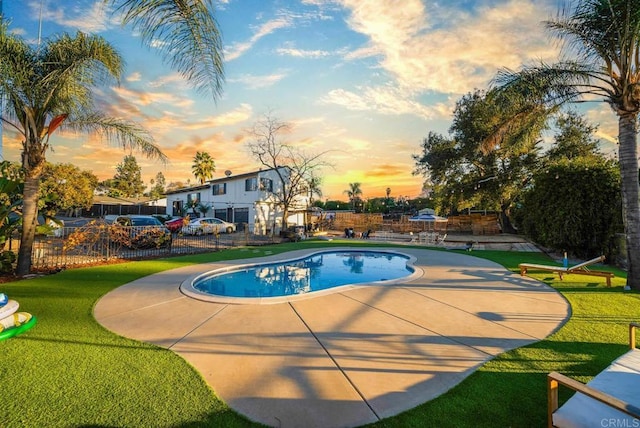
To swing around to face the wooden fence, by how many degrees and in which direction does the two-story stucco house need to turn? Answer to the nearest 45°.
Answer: approximately 135° to its left

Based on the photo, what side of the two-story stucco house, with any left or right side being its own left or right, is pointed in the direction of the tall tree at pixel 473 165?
left

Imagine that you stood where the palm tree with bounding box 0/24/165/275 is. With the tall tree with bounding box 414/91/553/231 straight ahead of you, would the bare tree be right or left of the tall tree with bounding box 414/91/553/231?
left

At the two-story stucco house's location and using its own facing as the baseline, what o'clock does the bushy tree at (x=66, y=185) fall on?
The bushy tree is roughly at 2 o'clock from the two-story stucco house.

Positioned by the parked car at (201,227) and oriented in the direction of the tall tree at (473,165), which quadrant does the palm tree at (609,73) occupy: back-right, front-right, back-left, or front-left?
front-right

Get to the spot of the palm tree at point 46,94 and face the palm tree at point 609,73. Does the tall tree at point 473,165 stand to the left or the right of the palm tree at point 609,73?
left

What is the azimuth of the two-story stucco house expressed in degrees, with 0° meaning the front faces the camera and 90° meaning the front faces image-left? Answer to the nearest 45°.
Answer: approximately 45°

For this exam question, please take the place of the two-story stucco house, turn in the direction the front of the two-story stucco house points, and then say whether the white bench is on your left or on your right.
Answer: on your left

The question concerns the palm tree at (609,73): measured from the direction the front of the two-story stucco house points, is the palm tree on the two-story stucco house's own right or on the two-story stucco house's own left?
on the two-story stucco house's own left

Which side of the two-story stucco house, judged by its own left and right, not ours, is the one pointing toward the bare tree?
left

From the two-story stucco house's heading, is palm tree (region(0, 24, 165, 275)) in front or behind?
in front

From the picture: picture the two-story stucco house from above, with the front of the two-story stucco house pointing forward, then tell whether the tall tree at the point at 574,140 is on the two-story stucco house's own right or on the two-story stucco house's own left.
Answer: on the two-story stucco house's own left

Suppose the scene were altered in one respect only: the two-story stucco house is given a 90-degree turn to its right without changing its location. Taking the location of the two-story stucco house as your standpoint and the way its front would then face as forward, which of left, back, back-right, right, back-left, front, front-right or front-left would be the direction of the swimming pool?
back-left

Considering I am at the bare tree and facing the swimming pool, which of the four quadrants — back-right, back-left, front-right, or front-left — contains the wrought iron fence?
front-right

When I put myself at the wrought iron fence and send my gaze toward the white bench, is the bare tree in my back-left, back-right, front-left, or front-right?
back-left
